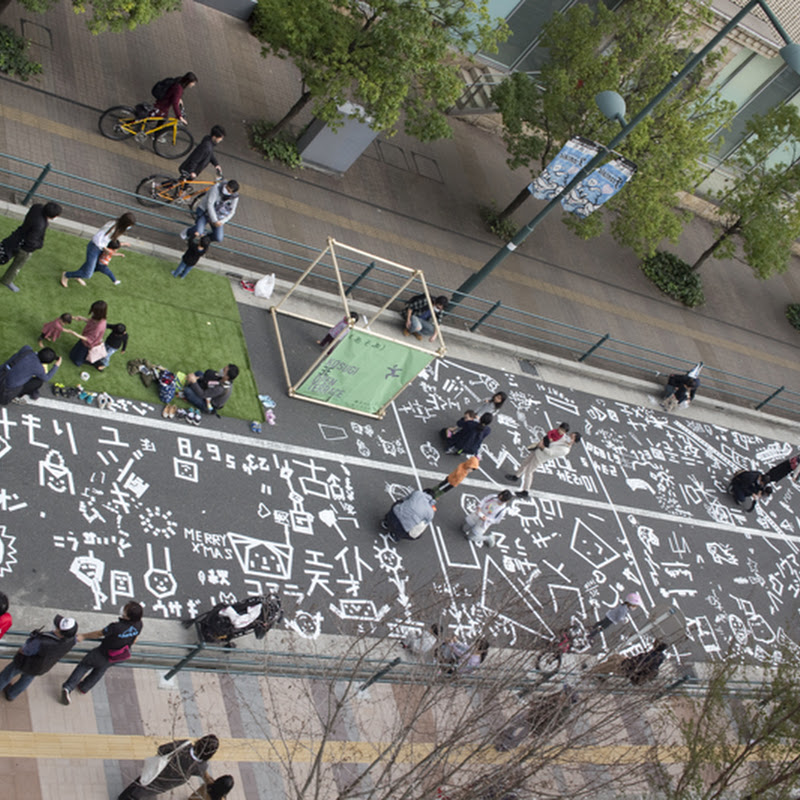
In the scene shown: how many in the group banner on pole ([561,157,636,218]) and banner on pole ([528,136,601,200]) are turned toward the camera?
2

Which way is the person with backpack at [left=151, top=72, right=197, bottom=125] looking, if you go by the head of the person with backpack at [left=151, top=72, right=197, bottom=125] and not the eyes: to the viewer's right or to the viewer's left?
to the viewer's right

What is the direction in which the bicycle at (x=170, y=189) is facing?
to the viewer's right

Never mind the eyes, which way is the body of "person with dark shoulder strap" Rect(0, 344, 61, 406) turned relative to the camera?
to the viewer's right
